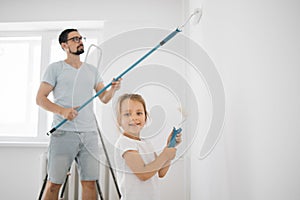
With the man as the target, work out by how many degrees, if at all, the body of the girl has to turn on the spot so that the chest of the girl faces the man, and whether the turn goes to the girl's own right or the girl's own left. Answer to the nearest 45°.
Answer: approximately 180°

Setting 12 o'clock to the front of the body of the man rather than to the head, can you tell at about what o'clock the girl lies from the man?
The girl is roughly at 1 o'clock from the man.

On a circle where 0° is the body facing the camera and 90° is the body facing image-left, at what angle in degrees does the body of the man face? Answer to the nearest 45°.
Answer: approximately 315°

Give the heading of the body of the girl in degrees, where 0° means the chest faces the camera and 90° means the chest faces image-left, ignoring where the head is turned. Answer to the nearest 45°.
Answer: approximately 315°

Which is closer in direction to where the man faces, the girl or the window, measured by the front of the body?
the girl

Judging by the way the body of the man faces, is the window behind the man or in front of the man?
behind

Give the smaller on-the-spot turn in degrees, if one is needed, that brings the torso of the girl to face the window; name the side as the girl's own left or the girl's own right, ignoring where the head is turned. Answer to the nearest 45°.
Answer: approximately 180°
